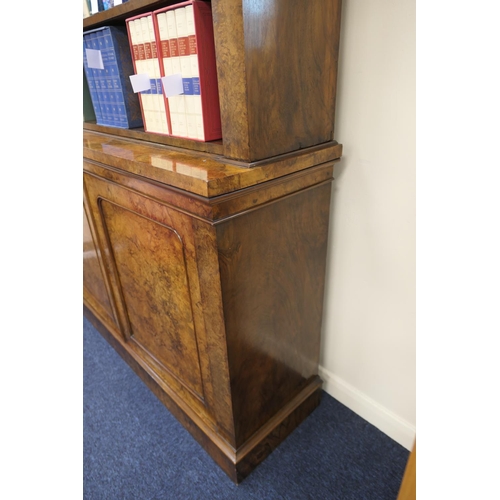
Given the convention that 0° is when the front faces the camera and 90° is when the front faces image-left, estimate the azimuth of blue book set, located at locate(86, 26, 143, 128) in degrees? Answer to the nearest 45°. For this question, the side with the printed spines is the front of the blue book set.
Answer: approximately 45°

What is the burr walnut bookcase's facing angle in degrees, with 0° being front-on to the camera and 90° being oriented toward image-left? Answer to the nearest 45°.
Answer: approximately 45°
